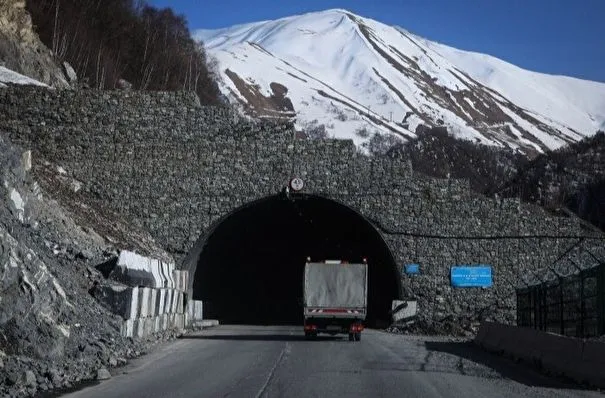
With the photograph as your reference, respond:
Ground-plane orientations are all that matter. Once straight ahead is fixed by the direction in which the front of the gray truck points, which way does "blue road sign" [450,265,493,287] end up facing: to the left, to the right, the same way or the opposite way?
the opposite way

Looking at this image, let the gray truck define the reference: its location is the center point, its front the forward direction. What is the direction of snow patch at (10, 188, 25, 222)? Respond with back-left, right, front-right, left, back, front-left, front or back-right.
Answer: back-left

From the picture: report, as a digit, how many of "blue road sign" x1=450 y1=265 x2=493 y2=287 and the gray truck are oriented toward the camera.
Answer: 1

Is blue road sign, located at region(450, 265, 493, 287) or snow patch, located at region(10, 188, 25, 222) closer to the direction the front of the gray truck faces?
the blue road sign

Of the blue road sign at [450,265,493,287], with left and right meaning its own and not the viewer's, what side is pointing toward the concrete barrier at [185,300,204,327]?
right

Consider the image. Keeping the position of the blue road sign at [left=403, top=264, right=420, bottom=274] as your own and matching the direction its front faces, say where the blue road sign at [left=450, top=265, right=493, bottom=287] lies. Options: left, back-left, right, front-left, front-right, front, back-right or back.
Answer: left

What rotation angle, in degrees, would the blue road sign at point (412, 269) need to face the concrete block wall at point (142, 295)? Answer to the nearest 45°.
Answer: approximately 45° to its right

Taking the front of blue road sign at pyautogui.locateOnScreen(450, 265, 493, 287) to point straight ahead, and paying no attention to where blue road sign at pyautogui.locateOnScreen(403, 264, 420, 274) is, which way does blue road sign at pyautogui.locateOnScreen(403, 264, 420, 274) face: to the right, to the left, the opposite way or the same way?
the same way

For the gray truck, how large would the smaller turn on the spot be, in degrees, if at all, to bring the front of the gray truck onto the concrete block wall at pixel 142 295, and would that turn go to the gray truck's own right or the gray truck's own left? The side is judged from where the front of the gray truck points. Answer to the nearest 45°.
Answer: approximately 135° to the gray truck's own left

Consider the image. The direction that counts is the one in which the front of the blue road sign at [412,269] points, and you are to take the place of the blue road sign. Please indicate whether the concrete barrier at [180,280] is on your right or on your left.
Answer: on your right

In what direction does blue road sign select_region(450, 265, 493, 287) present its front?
toward the camera

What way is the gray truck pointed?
away from the camera

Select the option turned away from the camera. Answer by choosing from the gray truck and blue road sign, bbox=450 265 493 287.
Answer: the gray truck

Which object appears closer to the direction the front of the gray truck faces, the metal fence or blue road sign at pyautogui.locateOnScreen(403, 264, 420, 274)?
the blue road sign

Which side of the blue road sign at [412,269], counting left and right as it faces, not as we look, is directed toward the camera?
front

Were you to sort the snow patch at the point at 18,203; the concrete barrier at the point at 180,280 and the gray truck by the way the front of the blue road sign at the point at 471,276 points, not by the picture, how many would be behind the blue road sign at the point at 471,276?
0

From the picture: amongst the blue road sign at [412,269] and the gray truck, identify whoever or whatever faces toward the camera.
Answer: the blue road sign

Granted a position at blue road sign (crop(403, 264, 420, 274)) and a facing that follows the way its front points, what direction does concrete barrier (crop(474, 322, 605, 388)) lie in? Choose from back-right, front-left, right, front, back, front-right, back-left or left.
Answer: front
